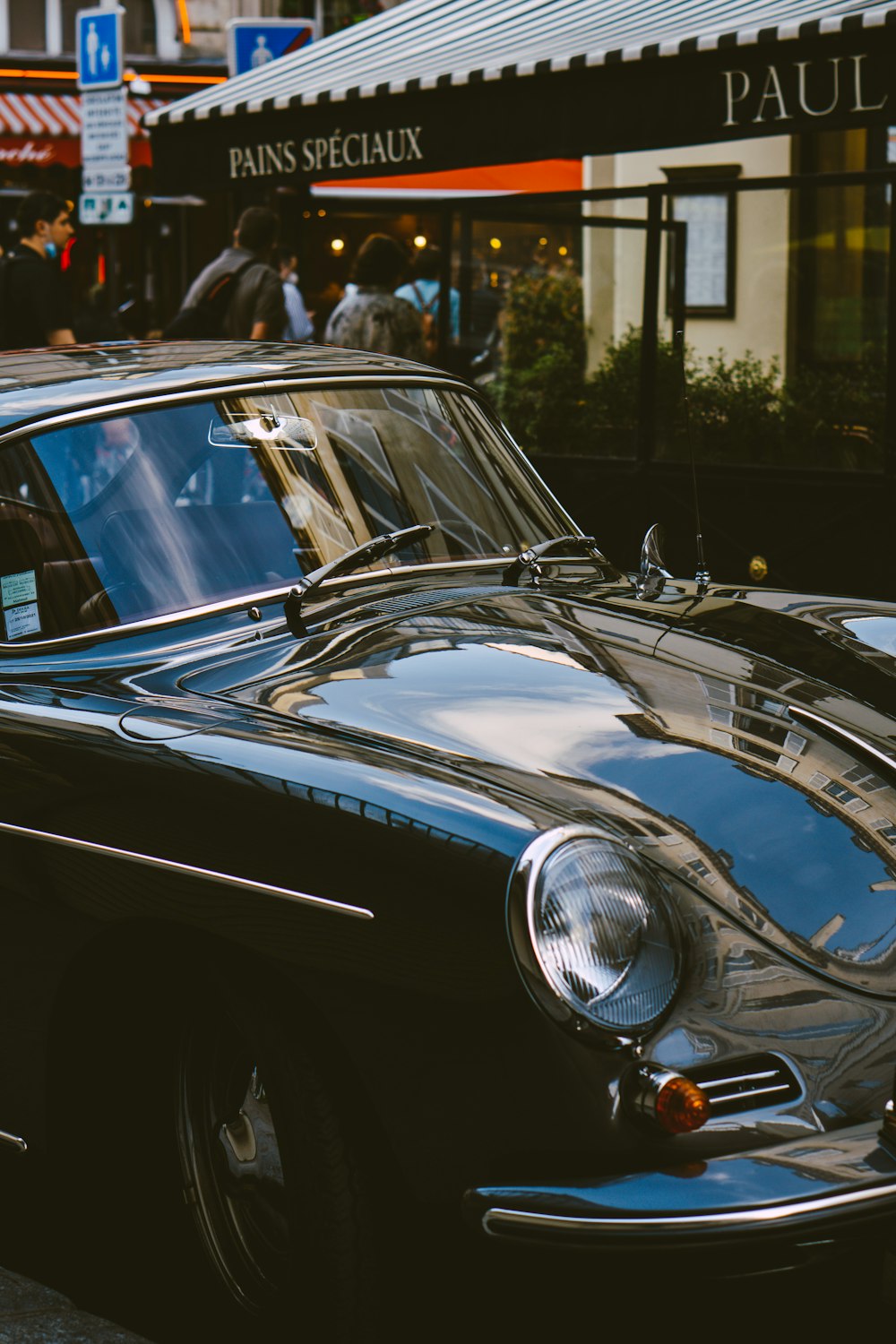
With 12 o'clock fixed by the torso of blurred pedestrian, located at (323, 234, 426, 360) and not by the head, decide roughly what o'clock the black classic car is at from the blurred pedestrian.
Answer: The black classic car is roughly at 6 o'clock from the blurred pedestrian.

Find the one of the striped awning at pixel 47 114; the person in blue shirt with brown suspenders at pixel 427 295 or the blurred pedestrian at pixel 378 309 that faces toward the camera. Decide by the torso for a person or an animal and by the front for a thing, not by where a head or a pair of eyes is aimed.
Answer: the striped awning

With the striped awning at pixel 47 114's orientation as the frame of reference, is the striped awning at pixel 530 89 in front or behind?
in front

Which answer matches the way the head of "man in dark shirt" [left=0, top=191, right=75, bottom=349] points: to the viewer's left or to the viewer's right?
to the viewer's right

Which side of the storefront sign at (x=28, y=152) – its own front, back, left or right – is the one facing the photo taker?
front

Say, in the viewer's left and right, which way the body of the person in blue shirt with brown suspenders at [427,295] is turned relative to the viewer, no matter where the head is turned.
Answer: facing away from the viewer

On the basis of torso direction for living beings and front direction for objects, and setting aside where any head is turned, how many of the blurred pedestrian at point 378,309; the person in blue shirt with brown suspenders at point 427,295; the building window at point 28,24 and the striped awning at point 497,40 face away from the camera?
2

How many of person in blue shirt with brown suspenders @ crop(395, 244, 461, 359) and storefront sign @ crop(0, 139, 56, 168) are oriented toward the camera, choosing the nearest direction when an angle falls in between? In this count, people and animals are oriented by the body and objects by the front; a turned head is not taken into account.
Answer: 1

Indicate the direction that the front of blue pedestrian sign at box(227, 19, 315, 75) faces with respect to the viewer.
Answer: facing the viewer

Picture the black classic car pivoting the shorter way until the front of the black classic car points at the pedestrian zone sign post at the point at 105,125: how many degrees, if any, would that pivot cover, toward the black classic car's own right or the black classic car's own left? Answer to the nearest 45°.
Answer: approximately 135° to the black classic car's own left

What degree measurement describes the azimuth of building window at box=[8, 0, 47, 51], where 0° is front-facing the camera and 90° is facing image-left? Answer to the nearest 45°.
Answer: approximately 0°

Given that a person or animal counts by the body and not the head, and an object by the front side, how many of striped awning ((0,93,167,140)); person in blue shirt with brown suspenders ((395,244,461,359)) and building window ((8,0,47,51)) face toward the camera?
2

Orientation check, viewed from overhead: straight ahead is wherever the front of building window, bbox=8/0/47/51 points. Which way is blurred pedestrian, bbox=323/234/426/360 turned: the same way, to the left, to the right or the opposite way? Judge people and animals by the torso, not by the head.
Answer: the opposite way

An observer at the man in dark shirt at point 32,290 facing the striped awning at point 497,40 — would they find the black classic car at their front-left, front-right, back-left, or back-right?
front-right

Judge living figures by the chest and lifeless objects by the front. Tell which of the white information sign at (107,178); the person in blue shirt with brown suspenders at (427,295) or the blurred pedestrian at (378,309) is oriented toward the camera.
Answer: the white information sign

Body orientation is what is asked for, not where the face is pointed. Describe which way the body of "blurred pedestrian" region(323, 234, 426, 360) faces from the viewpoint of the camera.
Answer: away from the camera
